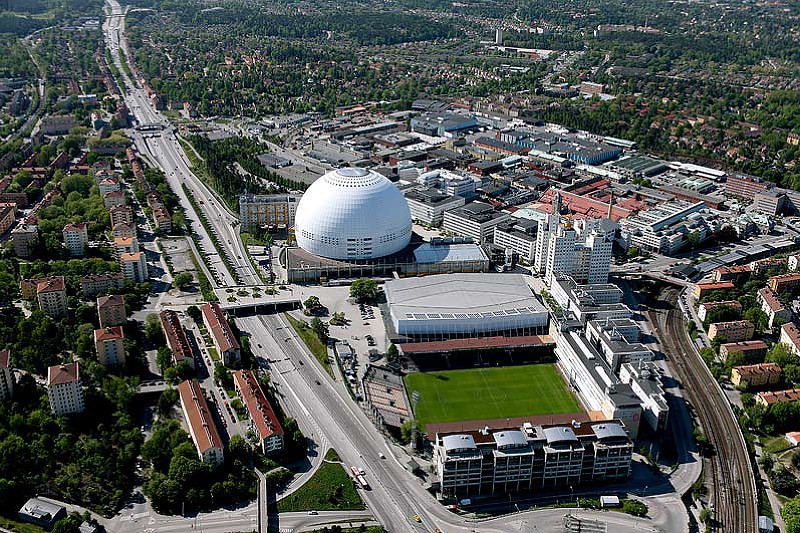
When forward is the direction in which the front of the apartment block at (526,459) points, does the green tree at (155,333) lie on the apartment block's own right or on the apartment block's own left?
on the apartment block's own right

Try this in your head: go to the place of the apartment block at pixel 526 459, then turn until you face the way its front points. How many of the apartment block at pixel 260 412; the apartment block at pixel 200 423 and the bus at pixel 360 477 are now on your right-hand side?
3

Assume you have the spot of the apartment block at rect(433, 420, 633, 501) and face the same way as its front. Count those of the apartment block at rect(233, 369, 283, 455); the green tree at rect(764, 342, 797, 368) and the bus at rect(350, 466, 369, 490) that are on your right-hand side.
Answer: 2

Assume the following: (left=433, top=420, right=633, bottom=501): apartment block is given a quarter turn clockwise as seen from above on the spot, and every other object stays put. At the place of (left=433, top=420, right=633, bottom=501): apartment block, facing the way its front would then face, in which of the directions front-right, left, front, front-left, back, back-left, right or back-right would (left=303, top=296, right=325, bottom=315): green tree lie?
front-right

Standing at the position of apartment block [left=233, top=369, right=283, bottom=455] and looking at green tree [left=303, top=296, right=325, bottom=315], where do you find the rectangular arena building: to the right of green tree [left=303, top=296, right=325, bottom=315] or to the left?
right

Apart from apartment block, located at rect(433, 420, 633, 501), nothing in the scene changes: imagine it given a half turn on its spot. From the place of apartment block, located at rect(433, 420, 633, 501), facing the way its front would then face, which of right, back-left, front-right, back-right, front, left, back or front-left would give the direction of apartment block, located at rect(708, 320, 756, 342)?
front-right

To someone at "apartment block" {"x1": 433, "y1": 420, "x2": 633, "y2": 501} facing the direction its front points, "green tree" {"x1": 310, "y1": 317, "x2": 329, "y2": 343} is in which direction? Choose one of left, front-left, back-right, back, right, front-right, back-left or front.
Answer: back-right

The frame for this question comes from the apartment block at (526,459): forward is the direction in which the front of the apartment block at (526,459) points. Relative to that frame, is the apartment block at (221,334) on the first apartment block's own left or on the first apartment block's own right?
on the first apartment block's own right

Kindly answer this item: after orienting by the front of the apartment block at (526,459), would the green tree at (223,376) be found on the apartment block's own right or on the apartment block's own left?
on the apartment block's own right

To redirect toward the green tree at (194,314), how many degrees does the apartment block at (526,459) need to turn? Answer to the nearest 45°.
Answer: approximately 135° to its right

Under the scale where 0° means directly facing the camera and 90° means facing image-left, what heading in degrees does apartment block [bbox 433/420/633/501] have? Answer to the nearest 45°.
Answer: approximately 0°

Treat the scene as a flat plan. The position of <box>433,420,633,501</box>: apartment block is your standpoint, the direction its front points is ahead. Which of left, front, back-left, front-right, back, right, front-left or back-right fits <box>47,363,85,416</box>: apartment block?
right

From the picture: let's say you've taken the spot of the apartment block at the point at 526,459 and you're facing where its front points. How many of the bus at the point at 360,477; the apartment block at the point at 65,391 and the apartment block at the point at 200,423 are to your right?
3
